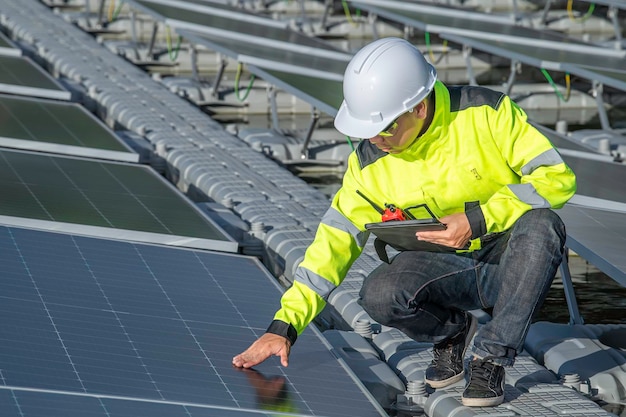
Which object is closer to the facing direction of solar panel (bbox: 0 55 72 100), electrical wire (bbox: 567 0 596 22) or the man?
the man

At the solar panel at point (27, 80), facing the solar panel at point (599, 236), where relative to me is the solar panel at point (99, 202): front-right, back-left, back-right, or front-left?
front-right

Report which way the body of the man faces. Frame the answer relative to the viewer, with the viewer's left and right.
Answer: facing the viewer and to the left of the viewer

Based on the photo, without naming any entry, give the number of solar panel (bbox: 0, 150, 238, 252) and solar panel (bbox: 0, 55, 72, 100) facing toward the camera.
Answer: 2

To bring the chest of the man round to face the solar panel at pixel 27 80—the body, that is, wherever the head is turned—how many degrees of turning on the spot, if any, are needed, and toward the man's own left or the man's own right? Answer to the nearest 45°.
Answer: approximately 90° to the man's own right

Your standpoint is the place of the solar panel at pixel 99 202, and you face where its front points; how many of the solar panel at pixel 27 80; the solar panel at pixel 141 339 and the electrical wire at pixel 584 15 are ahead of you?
1

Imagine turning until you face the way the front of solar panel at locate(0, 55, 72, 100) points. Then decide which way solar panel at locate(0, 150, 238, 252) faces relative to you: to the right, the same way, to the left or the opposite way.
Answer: the same way

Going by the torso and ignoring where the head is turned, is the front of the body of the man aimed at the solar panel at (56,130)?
no

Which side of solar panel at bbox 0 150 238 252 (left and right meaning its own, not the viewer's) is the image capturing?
front

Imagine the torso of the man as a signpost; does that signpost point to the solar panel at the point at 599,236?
no

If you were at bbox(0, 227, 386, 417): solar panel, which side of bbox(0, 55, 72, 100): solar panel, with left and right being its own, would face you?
front

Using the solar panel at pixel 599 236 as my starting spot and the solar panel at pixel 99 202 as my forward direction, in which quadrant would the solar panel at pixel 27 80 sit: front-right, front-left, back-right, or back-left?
front-right

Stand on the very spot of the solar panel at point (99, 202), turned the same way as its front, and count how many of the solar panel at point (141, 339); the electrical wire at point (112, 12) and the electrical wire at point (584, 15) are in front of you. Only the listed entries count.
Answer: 1

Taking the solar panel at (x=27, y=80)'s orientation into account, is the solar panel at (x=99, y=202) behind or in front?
in front

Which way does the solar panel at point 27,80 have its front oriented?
toward the camera

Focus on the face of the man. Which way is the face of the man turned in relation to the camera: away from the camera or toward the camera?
toward the camera
